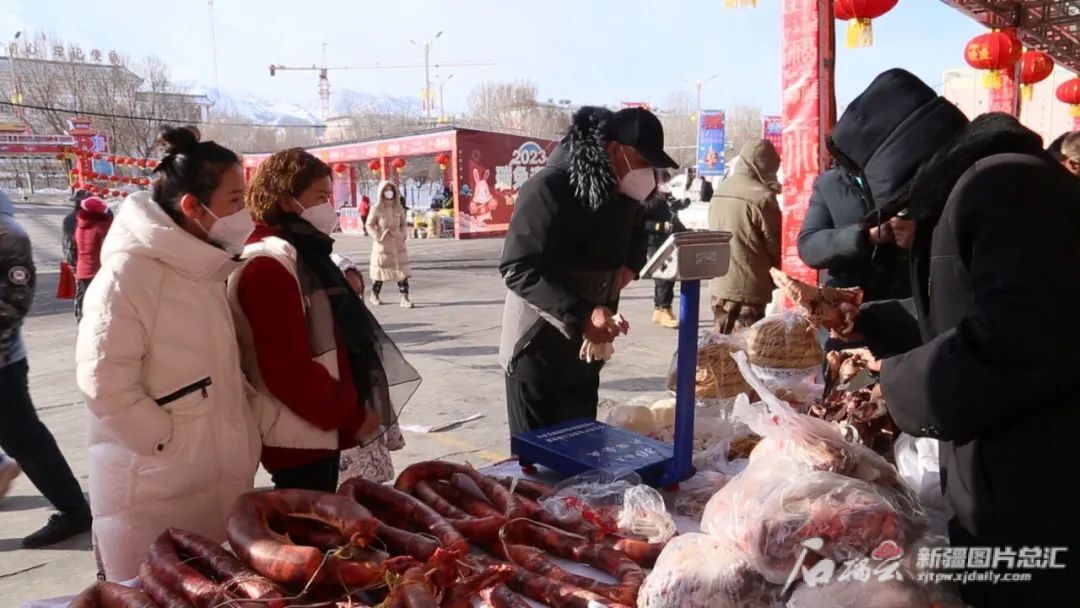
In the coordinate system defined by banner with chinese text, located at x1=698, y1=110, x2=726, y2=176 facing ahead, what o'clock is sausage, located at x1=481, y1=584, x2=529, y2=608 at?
The sausage is roughly at 12 o'clock from the banner with chinese text.

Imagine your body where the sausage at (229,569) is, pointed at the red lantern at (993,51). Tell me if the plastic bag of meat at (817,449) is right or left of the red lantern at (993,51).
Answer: right

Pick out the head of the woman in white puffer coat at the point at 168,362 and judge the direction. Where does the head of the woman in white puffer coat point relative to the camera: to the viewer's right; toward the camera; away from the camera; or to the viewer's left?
to the viewer's right

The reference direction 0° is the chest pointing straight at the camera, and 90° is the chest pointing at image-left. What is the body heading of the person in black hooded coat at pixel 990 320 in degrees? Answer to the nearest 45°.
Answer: approximately 90°

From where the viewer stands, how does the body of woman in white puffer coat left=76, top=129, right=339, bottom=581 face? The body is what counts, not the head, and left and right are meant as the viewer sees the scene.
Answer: facing to the right of the viewer

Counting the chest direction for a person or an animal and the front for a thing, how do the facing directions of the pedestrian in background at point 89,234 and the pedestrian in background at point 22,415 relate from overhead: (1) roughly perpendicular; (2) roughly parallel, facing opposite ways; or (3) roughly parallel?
roughly perpendicular

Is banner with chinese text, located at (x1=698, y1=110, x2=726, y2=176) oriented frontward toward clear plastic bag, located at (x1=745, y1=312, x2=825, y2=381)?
yes

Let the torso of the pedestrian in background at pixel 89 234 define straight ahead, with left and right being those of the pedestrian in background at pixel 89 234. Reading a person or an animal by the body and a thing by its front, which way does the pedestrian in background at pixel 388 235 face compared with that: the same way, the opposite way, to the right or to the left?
the opposite way

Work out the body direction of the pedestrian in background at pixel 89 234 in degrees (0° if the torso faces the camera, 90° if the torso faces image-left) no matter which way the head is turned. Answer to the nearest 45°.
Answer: approximately 180°

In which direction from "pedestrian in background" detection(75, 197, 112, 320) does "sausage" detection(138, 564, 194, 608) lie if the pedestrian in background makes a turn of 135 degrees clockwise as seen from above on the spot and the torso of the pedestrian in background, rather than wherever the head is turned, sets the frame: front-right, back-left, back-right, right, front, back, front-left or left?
front-right

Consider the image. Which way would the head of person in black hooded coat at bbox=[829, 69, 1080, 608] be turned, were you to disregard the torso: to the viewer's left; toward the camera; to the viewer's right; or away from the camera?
to the viewer's left

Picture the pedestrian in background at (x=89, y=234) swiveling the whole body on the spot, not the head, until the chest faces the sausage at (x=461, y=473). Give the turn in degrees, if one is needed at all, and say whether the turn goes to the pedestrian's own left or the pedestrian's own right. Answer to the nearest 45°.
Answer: approximately 180°

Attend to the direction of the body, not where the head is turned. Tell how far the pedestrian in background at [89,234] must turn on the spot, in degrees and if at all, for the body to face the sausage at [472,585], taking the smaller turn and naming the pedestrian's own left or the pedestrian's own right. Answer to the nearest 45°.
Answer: approximately 180°

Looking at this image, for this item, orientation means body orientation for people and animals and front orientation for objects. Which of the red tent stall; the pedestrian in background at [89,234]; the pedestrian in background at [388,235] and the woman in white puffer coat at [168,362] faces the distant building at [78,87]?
the pedestrian in background at [89,234]

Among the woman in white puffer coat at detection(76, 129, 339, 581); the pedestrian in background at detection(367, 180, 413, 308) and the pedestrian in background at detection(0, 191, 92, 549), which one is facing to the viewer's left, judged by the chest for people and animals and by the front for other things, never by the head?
the pedestrian in background at detection(0, 191, 92, 549)
